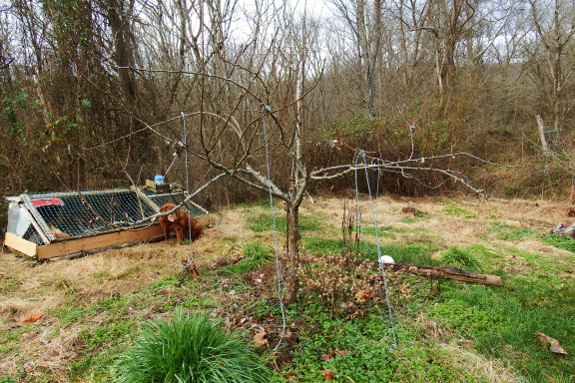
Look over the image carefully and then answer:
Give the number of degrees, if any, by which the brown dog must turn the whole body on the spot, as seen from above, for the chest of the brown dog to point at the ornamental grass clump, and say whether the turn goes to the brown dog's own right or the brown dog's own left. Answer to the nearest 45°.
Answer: approximately 45° to the brown dog's own left

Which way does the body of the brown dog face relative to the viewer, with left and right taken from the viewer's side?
facing the viewer and to the left of the viewer
